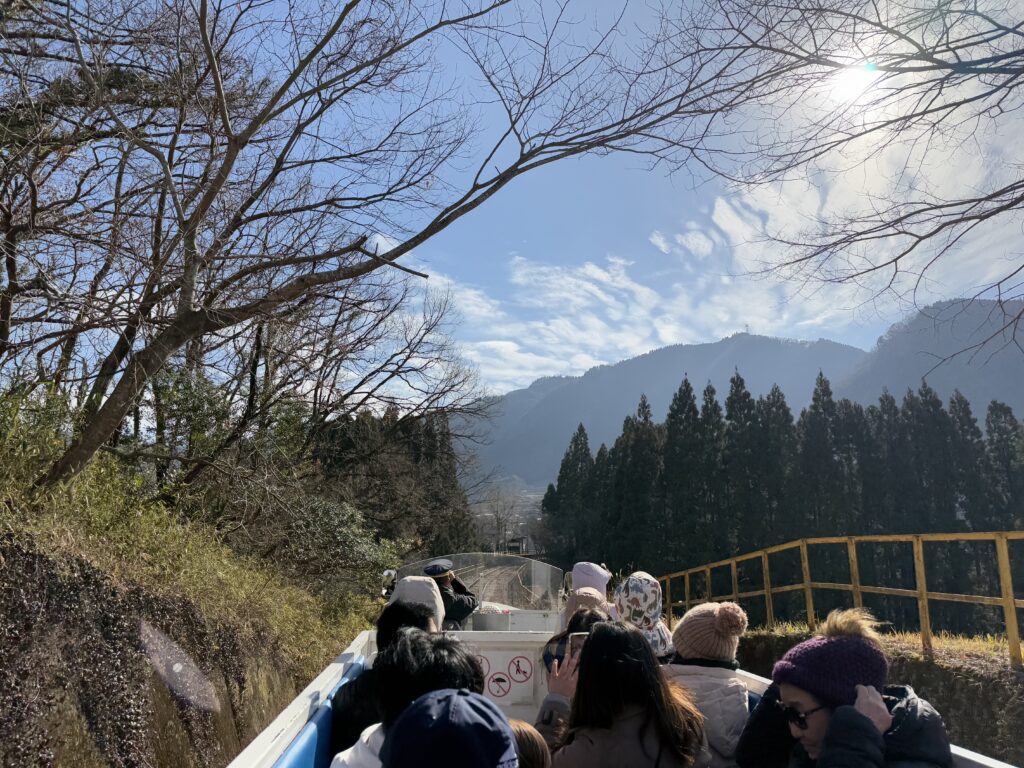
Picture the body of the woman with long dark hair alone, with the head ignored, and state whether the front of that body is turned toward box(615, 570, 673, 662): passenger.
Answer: yes

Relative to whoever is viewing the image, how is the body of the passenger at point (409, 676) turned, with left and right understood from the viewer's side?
facing away from the viewer

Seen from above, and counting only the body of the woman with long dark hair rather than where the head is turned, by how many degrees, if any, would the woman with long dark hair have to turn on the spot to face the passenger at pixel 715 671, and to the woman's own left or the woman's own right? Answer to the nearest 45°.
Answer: approximately 45° to the woman's own right

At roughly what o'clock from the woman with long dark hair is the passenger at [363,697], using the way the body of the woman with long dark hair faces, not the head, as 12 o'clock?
The passenger is roughly at 10 o'clock from the woman with long dark hair.

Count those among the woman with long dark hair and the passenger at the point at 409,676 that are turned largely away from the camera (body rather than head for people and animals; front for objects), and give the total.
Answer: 2

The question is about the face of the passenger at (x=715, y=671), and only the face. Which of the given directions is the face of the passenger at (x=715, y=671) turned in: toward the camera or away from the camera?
away from the camera

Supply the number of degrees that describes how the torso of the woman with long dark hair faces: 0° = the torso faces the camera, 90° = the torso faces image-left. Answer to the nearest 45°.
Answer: approximately 180°

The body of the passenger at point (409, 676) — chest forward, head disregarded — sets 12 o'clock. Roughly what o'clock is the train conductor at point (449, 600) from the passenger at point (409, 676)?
the train conductor at point (449, 600) is roughly at 12 o'clock from the passenger at point (409, 676).

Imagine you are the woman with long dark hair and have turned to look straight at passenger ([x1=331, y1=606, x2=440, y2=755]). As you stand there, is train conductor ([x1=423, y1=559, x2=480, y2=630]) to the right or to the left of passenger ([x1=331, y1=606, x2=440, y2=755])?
right

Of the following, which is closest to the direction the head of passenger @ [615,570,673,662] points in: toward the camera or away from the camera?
away from the camera
